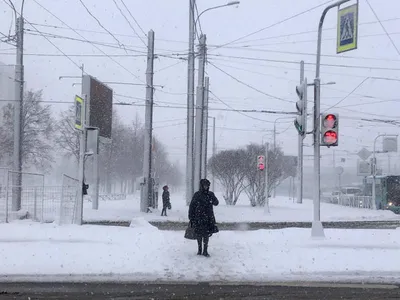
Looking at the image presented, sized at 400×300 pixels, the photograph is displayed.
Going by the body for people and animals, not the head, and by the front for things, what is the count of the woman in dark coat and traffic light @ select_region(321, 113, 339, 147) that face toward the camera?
2

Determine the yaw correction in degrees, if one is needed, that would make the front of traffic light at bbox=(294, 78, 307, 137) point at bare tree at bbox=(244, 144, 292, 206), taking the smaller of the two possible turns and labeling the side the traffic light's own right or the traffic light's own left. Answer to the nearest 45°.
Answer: approximately 135° to the traffic light's own right

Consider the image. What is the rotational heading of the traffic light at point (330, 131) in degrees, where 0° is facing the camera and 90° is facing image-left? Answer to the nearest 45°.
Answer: approximately 0°

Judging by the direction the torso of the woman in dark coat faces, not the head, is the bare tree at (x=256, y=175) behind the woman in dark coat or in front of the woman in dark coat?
behind

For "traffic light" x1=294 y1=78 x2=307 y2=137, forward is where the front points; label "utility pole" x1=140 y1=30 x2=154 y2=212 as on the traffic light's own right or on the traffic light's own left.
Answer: on the traffic light's own right

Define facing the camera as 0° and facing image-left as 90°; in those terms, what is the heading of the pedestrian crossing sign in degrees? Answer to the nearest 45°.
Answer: approximately 45°

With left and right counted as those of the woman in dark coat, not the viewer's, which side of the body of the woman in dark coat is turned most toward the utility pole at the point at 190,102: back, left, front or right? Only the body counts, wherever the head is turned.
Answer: back

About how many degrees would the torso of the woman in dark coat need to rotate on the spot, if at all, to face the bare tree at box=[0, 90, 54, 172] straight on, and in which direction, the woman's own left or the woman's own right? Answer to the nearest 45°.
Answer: approximately 135° to the woman's own right
